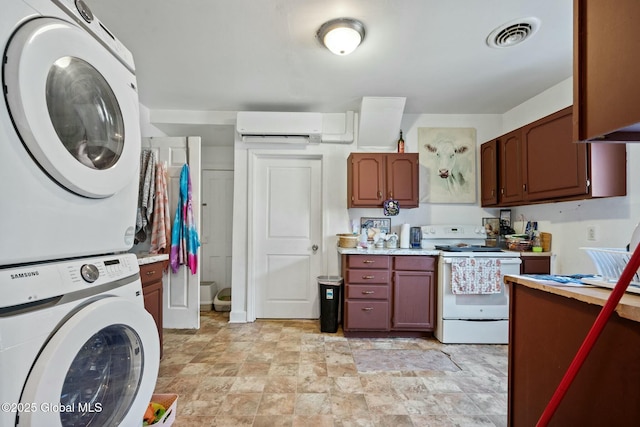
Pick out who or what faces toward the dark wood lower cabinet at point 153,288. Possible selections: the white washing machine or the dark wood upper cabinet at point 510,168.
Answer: the dark wood upper cabinet

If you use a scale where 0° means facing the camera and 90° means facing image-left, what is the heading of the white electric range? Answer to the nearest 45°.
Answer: approximately 0°

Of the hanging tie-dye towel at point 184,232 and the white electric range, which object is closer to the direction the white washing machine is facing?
the white electric range

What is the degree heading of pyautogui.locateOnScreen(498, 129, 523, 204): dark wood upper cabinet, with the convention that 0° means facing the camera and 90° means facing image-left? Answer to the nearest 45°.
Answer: approximately 45°

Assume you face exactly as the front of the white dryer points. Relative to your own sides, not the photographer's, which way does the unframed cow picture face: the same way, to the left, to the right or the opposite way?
to the right

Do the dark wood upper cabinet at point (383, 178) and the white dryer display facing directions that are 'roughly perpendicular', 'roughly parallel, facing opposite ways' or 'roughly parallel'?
roughly perpendicular

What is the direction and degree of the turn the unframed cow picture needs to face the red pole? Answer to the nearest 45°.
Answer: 0° — it already faces it
